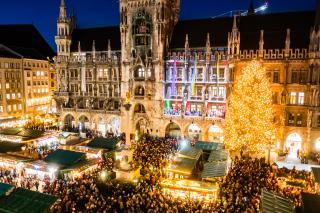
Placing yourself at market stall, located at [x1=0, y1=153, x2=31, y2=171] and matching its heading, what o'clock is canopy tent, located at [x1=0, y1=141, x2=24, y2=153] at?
The canopy tent is roughly at 6 o'clock from the market stall.

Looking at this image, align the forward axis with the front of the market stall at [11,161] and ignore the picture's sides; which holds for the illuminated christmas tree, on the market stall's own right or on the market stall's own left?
on the market stall's own left

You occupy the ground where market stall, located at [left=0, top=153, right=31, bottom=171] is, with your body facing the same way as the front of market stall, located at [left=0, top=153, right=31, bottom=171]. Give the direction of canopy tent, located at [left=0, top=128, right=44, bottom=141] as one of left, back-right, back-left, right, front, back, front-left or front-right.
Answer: back

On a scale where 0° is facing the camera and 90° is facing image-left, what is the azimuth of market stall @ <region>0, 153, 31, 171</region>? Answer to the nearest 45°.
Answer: approximately 0°

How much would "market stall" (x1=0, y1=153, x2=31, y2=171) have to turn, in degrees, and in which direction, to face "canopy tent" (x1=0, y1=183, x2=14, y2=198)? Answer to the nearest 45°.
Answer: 0° — it already faces it
